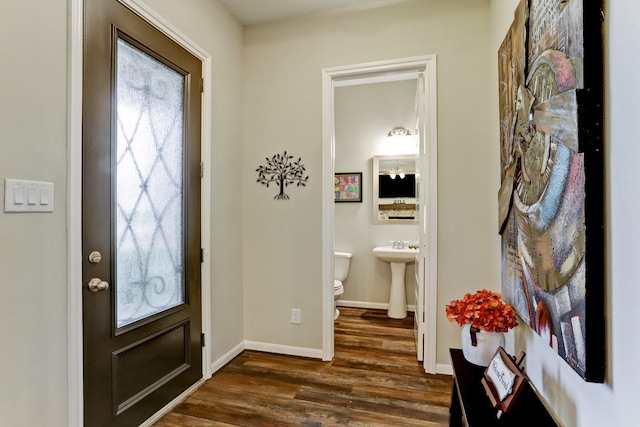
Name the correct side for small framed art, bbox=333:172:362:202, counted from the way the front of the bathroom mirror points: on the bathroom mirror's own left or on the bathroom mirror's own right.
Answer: on the bathroom mirror's own right

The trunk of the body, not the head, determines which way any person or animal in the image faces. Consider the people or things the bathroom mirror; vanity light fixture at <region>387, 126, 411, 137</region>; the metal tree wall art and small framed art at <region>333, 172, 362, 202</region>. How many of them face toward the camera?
4

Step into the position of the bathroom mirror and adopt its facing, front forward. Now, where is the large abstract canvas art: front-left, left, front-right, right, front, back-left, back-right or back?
front

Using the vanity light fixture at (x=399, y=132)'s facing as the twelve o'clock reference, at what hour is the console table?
The console table is roughly at 12 o'clock from the vanity light fixture.

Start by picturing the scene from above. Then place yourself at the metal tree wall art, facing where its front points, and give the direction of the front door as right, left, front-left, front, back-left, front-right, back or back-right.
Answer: front-right

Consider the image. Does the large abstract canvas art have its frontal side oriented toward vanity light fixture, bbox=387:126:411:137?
no

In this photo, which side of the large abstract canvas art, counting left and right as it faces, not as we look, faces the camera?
left

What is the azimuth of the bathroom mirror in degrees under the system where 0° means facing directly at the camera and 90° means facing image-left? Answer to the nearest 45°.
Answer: approximately 0°

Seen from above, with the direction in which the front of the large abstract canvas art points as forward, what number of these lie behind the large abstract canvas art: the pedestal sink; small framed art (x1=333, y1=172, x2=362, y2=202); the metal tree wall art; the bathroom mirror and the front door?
0

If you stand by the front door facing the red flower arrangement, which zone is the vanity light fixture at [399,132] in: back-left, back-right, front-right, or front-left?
front-left

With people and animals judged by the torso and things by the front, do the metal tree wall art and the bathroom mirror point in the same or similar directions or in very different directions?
same or similar directions

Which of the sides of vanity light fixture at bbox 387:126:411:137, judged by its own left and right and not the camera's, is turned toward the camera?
front

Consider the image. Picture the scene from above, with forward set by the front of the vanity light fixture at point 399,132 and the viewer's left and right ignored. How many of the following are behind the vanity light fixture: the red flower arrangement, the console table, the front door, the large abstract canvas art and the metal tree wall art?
0

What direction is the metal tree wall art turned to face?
toward the camera

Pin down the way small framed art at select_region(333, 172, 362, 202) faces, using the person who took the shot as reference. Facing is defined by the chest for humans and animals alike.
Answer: facing the viewer

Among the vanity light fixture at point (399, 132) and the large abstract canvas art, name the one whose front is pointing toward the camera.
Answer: the vanity light fixture

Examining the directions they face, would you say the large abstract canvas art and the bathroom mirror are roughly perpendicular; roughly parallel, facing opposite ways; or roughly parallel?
roughly perpendicular

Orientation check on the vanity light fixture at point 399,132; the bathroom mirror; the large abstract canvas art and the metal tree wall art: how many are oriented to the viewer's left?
1
